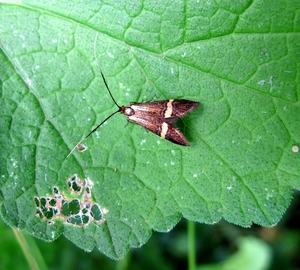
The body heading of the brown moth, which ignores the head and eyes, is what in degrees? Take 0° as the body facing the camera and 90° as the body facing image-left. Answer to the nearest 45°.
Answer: approximately 90°
